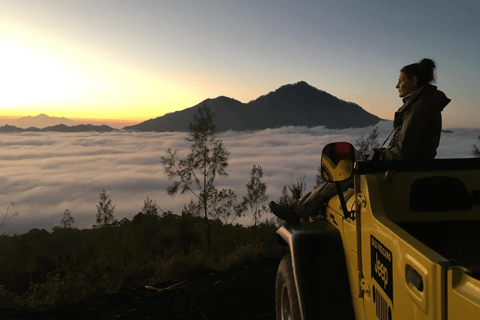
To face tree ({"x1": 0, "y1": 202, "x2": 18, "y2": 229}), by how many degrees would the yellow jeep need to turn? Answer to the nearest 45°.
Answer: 0° — it already faces it

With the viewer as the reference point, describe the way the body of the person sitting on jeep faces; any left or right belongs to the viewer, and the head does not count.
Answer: facing to the left of the viewer

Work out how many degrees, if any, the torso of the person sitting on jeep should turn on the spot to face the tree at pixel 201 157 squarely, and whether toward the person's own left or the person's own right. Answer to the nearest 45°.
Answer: approximately 45° to the person's own right

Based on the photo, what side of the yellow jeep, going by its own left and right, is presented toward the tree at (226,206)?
front

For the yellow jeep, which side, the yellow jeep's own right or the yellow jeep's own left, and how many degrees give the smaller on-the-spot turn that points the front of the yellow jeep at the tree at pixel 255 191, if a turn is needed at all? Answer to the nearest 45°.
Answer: approximately 45° to the yellow jeep's own right

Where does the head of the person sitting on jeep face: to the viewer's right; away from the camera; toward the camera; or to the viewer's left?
to the viewer's left

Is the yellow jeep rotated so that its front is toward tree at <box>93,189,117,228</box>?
yes

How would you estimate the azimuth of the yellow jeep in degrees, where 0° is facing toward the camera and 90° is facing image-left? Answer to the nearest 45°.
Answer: approximately 135°
